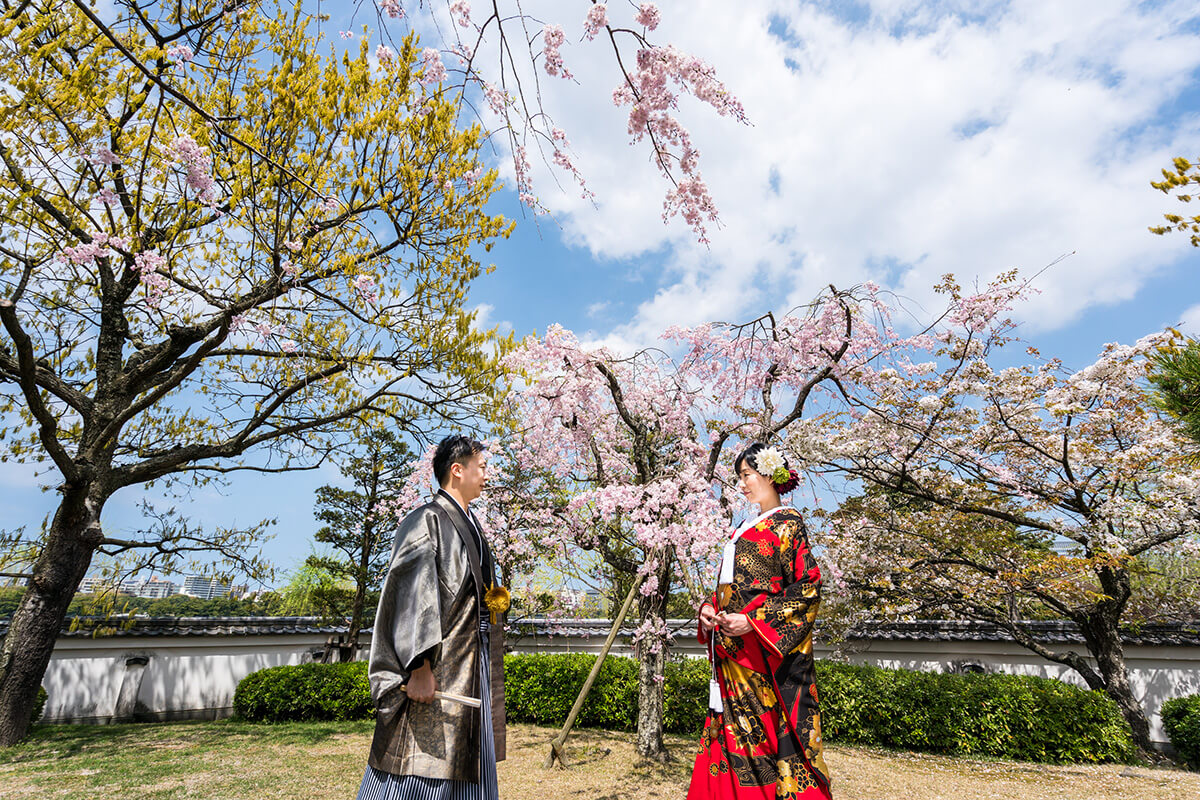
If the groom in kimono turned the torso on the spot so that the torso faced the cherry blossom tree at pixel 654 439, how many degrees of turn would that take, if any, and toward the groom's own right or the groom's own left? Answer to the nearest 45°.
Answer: approximately 45° to the groom's own left

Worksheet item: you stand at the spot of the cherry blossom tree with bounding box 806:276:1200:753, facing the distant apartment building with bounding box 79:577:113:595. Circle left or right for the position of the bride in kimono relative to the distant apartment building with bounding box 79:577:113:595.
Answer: left

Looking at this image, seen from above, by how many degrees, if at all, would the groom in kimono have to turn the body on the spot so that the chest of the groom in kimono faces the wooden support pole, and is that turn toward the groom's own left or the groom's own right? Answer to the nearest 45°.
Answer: approximately 90° to the groom's own left

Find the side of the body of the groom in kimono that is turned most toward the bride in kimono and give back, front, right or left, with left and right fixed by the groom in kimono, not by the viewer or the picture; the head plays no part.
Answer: front

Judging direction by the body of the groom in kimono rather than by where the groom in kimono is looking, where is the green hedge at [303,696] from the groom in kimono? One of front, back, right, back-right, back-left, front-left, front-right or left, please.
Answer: left

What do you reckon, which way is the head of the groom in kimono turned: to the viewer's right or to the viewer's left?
to the viewer's right

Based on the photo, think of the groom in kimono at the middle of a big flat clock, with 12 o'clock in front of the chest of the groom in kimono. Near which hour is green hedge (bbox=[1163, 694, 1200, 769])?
The green hedge is roughly at 11 o'clock from the groom in kimono.

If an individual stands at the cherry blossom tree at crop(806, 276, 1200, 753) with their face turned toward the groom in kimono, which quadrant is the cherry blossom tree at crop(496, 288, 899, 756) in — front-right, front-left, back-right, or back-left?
front-right

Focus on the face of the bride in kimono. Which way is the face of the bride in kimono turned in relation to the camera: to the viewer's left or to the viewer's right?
to the viewer's left

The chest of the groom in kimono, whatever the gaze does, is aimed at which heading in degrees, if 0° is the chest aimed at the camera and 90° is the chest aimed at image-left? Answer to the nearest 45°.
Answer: approximately 270°
